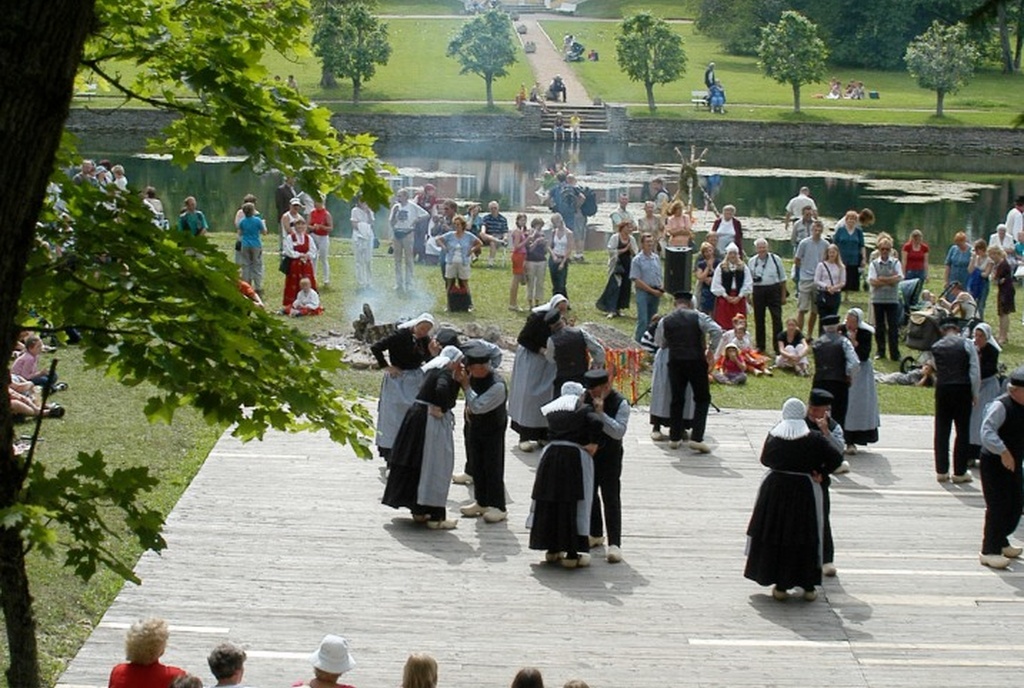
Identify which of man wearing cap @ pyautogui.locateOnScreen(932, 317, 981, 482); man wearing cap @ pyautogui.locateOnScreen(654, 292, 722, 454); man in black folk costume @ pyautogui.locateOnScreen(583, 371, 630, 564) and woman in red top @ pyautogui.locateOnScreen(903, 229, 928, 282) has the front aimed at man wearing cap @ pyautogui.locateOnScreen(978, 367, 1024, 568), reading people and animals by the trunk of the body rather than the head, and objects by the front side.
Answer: the woman in red top

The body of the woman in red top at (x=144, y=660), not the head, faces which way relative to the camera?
away from the camera

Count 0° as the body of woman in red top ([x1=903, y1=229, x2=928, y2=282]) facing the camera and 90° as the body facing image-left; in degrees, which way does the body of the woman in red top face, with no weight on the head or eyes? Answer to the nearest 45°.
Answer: approximately 0°

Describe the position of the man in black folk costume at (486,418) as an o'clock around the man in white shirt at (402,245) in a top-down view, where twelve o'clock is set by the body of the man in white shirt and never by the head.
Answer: The man in black folk costume is roughly at 12 o'clock from the man in white shirt.

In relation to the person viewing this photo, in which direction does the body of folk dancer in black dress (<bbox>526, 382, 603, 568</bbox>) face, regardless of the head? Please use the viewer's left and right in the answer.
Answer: facing away from the viewer and to the right of the viewer

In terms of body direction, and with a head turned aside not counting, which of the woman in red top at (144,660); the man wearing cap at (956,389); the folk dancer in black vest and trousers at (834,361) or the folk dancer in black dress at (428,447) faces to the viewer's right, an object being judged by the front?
the folk dancer in black dress at (428,447)

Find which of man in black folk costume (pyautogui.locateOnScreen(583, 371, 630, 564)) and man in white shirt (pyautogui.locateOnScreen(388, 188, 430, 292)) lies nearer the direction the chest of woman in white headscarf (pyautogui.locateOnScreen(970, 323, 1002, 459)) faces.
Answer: the man in black folk costume

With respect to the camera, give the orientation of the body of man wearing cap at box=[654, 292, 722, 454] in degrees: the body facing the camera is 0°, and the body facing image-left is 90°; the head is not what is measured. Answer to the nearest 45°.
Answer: approximately 180°

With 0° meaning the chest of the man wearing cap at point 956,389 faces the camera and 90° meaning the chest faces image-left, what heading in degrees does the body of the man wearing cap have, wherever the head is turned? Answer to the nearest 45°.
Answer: approximately 180°

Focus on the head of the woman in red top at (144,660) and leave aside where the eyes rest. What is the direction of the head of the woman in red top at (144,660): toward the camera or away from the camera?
away from the camera

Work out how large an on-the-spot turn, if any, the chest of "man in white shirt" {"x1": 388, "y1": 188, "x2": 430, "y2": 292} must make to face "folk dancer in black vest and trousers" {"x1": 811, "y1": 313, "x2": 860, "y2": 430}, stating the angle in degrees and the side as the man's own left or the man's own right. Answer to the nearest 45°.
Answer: approximately 45° to the man's own left

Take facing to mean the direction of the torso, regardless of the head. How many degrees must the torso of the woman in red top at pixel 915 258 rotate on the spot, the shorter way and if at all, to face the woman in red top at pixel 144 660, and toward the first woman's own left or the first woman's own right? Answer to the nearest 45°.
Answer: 0° — they already face them
